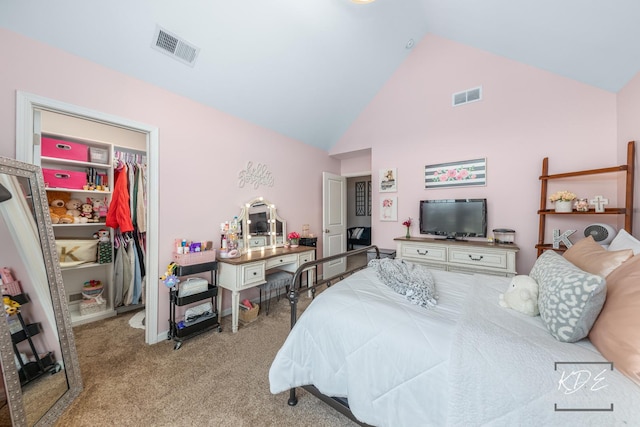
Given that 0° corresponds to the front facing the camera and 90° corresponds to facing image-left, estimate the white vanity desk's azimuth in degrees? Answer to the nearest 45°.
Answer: approximately 315°

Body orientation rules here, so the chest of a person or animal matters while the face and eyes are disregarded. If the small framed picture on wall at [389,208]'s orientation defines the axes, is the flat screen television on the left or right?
on its left

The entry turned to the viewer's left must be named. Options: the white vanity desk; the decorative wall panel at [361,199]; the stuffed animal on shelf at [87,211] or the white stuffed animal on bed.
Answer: the white stuffed animal on bed

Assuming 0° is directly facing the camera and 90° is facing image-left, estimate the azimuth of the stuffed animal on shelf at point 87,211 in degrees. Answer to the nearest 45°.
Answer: approximately 315°

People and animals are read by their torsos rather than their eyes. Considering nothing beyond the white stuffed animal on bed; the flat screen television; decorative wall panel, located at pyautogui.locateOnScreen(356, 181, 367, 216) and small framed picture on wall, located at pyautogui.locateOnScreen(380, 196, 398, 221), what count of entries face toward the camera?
3

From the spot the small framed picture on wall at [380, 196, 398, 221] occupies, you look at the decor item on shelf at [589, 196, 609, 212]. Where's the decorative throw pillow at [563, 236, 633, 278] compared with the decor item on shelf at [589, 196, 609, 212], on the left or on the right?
right

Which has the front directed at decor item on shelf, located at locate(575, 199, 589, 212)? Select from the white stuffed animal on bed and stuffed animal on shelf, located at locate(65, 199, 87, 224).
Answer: the stuffed animal on shelf

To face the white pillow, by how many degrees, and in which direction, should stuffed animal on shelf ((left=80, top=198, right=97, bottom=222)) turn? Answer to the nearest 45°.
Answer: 0° — it already faces it

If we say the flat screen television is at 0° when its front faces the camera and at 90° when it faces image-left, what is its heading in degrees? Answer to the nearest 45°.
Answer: approximately 0°

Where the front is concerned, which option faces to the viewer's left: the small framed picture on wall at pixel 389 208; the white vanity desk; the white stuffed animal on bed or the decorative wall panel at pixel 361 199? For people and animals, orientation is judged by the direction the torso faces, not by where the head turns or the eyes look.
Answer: the white stuffed animal on bed

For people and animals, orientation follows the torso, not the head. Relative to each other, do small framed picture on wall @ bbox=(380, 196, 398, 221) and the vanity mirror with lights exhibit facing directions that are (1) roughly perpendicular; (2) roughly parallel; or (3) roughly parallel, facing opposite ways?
roughly perpendicular

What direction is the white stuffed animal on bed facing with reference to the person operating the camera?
facing to the left of the viewer
